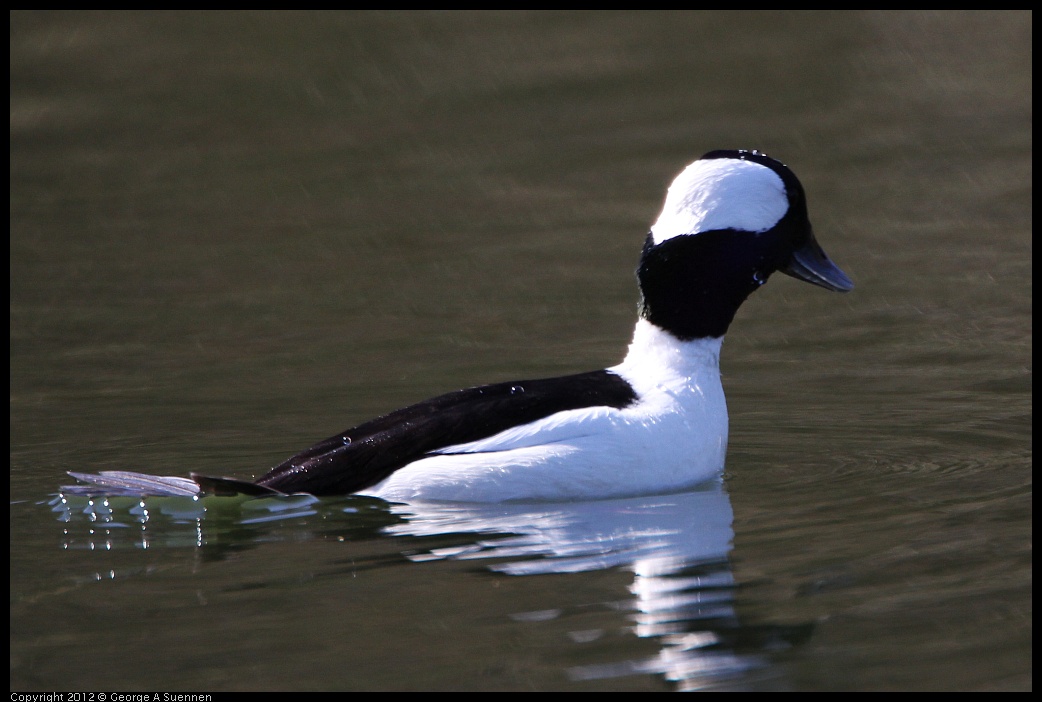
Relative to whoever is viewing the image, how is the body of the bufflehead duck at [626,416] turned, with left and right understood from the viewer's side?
facing to the right of the viewer
